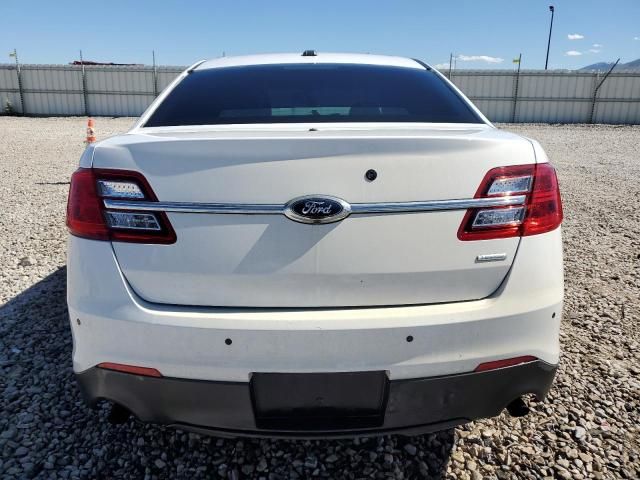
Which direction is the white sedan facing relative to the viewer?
away from the camera

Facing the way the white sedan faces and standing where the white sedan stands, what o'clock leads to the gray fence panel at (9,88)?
The gray fence panel is roughly at 11 o'clock from the white sedan.

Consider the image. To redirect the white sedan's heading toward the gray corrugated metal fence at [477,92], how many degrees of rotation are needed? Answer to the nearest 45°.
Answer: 0° — it already faces it

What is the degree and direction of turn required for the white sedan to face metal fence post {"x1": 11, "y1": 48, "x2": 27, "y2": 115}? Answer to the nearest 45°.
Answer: approximately 45° to its left
